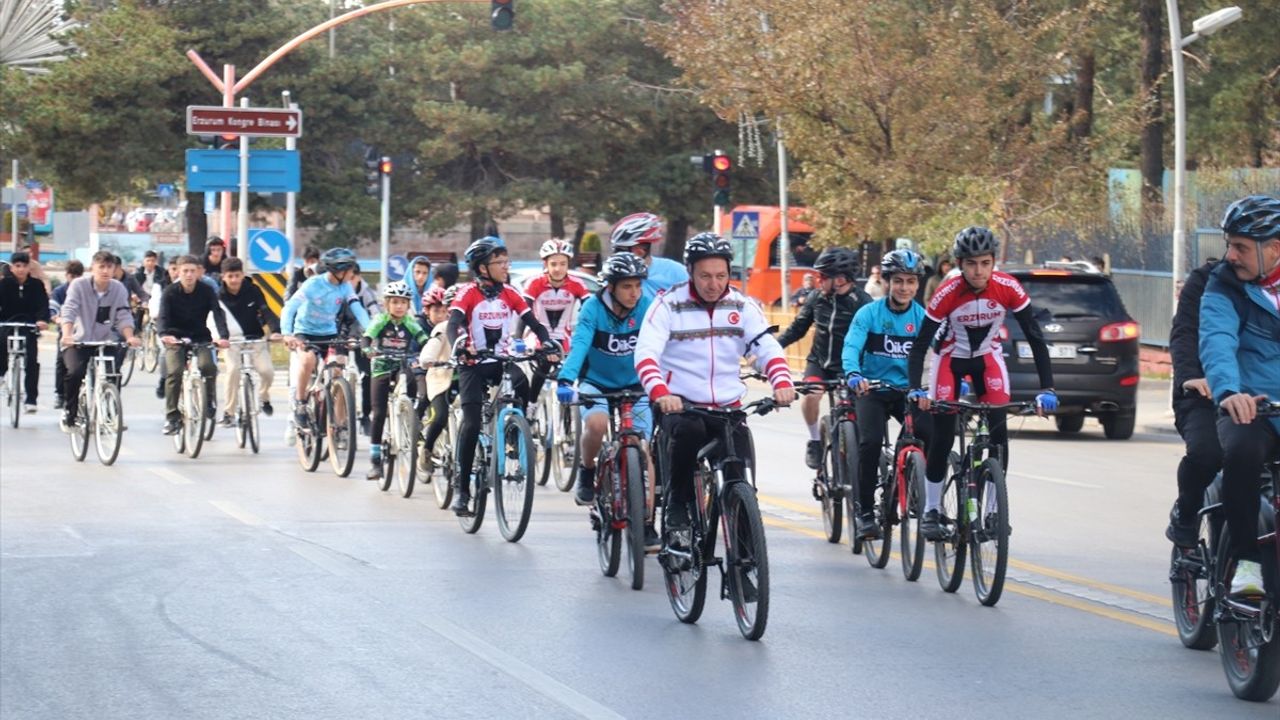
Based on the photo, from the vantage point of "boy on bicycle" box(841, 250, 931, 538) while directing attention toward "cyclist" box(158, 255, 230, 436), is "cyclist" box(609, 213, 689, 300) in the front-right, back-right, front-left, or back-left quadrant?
front-left

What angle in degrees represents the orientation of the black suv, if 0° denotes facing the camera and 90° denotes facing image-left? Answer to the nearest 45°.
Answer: approximately 180°

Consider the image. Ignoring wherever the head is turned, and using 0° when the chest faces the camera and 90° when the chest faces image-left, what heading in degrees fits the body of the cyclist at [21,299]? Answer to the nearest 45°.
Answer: approximately 0°

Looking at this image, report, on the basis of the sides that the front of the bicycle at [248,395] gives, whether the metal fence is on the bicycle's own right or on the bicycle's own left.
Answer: on the bicycle's own left

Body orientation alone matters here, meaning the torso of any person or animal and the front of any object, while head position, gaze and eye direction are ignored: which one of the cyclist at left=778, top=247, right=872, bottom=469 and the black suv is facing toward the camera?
the cyclist

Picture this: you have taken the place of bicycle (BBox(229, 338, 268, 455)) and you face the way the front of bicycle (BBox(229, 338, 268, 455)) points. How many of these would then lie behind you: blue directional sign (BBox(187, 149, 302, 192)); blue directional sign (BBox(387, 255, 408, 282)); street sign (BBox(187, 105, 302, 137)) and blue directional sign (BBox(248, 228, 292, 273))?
4

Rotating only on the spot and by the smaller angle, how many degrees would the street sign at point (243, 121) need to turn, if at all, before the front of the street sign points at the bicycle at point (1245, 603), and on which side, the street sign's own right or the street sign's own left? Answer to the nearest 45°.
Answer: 0° — it already faces it

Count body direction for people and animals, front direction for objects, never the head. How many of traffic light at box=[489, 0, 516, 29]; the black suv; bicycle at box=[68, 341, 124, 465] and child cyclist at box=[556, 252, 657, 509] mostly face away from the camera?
1

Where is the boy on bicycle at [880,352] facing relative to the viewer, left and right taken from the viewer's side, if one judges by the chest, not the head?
facing the viewer

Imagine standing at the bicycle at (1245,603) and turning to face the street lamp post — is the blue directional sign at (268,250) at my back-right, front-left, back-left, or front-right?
front-left

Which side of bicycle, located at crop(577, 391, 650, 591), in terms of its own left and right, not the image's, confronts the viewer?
front

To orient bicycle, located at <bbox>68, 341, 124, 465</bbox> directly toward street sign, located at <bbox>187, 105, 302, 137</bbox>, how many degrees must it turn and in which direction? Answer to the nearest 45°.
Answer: approximately 180°
